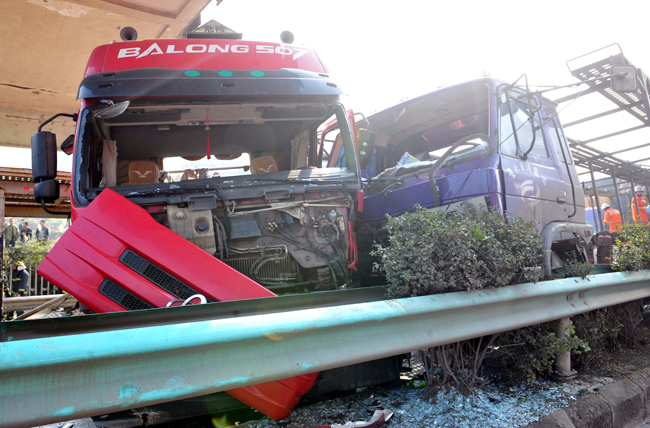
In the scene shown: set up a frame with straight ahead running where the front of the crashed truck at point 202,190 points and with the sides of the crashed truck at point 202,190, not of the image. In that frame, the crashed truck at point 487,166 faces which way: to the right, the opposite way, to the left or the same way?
to the right

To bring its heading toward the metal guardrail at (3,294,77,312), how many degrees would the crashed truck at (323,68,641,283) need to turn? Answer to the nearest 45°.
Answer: approximately 45° to its right

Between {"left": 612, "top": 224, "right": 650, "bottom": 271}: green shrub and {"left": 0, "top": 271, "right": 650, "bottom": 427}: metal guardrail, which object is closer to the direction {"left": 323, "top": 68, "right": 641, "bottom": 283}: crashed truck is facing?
the metal guardrail

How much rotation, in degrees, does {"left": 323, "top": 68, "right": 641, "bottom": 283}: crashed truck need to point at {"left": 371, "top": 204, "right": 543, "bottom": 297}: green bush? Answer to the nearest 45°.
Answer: approximately 45° to its left

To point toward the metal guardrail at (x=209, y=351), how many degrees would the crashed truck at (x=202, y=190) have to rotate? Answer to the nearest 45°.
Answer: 0° — it already faces it

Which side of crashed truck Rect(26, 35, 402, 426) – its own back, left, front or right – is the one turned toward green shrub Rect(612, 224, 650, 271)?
left

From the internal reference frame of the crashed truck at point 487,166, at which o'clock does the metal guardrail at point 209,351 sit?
The metal guardrail is roughly at 11 o'clock from the crashed truck.

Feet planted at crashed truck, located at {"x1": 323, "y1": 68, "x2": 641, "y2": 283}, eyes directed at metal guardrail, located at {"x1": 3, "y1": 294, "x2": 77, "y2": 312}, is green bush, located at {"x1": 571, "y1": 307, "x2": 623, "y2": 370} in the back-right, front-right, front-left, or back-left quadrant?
back-left

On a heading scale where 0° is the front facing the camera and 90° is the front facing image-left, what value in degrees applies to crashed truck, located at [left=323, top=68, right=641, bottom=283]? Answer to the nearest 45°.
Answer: approximately 45°

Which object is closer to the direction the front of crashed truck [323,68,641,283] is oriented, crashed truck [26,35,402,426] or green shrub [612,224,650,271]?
the crashed truck
